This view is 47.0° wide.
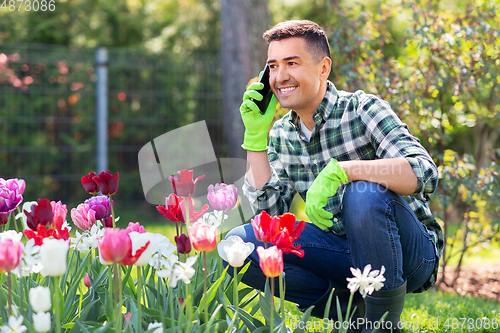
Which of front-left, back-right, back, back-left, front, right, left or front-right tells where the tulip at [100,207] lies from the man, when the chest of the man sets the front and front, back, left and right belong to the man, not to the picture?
front

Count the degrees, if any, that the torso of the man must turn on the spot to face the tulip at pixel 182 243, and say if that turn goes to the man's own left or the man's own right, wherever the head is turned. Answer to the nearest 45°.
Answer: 0° — they already face it

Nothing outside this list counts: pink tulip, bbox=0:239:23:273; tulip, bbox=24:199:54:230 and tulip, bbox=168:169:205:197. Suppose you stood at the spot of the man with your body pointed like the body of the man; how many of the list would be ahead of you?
3

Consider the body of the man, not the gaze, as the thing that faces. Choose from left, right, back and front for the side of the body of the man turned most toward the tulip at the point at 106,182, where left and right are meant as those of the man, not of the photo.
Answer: front

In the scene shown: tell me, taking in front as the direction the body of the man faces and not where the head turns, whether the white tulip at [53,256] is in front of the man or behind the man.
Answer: in front

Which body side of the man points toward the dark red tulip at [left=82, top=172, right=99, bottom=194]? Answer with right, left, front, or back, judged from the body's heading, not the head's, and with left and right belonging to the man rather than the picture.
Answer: front

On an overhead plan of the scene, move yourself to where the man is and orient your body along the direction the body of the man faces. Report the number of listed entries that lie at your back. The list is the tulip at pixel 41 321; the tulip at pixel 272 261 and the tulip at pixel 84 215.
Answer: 0

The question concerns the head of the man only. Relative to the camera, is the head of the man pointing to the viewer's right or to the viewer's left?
to the viewer's left

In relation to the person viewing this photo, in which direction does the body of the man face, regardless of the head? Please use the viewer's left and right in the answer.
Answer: facing the viewer and to the left of the viewer
